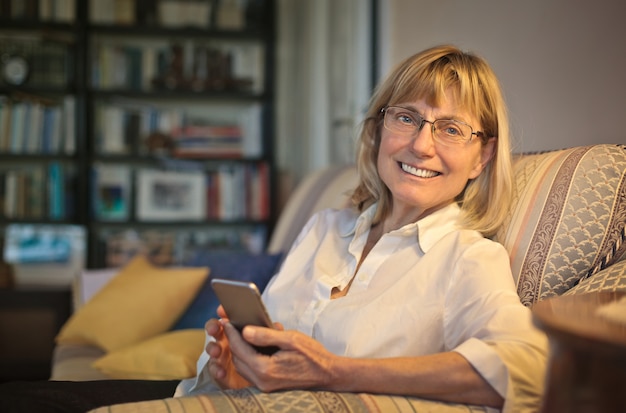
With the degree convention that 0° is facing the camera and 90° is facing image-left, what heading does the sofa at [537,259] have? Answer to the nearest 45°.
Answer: approximately 45°

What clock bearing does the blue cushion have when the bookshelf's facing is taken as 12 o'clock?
The blue cushion is roughly at 12 o'clock from the bookshelf.

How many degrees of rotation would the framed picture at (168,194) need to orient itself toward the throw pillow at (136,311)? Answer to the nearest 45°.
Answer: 0° — it already faces it

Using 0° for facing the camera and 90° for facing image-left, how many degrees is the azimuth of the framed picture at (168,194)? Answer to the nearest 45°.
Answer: approximately 0°

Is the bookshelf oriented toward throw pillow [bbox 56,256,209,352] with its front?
yes

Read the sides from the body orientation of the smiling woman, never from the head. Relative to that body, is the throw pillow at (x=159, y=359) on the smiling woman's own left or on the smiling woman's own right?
on the smiling woman's own right
